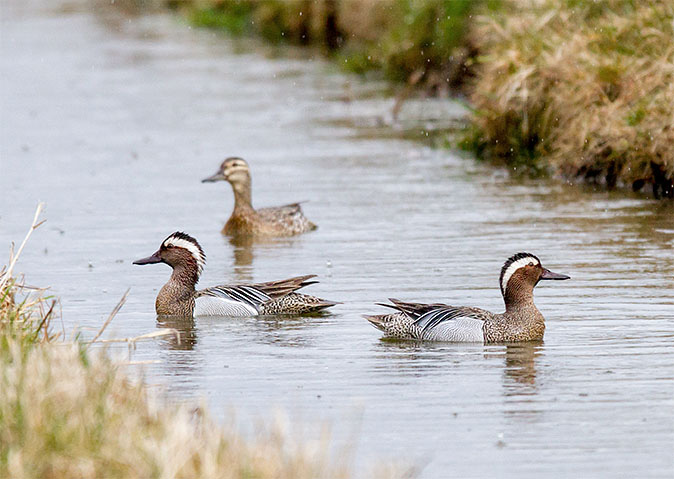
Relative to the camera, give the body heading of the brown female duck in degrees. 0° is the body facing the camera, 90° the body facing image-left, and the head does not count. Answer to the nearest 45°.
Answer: approximately 90°

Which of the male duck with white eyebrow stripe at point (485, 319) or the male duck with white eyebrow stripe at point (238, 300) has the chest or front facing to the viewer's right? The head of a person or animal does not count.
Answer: the male duck with white eyebrow stripe at point (485, 319)

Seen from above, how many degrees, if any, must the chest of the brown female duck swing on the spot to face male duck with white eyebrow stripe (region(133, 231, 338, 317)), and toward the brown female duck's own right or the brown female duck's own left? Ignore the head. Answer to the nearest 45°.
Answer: approximately 90° to the brown female duck's own left

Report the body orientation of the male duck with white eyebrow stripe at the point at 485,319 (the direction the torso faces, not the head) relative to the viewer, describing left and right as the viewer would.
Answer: facing to the right of the viewer

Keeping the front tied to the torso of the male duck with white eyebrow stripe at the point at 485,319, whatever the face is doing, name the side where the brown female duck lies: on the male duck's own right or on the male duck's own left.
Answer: on the male duck's own left

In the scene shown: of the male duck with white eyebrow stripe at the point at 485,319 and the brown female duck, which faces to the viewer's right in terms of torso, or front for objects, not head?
the male duck with white eyebrow stripe

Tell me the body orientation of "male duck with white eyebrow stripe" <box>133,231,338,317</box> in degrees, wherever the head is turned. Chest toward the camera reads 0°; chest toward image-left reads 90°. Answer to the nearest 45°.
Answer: approximately 90°

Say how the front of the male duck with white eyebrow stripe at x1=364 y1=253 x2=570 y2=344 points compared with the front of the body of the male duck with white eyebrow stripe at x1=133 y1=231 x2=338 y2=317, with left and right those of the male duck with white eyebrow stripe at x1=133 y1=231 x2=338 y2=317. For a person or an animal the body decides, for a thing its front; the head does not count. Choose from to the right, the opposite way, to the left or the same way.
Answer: the opposite way

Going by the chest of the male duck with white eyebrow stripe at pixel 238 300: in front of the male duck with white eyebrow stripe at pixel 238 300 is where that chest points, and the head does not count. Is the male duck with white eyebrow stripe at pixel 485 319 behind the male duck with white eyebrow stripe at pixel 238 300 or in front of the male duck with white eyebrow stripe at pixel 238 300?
behind

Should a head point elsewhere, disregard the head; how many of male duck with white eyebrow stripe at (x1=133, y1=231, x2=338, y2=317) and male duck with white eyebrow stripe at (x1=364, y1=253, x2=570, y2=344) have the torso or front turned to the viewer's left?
1

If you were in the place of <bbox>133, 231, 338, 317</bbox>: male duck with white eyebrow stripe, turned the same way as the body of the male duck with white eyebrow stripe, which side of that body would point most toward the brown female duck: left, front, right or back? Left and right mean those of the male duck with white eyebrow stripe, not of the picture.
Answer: right

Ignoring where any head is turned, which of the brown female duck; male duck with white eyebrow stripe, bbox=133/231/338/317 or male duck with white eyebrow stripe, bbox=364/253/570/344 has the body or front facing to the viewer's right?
male duck with white eyebrow stripe, bbox=364/253/570/344

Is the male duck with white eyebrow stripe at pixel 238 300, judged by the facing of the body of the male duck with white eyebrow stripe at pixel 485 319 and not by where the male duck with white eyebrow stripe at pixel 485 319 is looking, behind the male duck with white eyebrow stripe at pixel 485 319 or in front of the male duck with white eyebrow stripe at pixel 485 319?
behind
